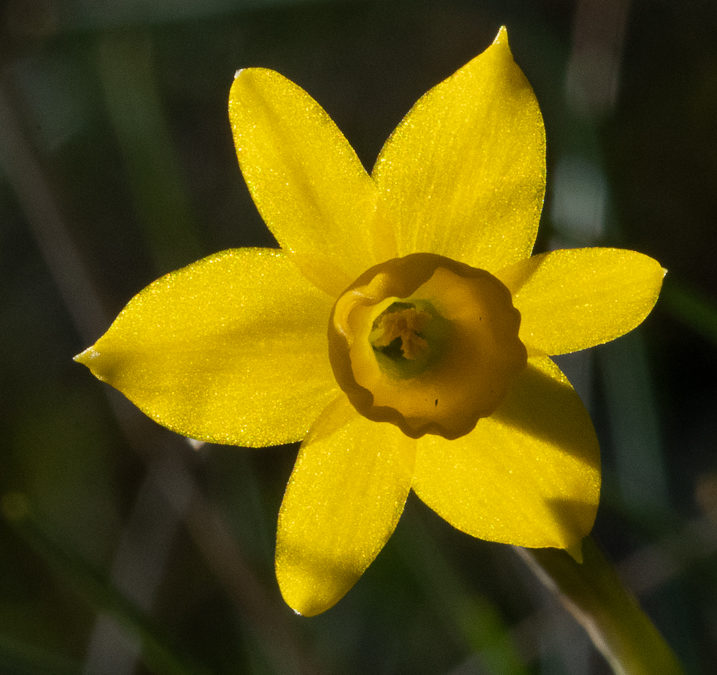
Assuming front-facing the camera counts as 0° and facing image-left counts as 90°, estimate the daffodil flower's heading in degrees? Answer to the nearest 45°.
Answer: approximately 0°

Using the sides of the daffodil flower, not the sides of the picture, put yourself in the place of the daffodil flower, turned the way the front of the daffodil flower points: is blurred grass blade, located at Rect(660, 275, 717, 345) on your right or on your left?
on your left

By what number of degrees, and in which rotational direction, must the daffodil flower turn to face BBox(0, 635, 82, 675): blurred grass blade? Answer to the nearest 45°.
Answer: approximately 90° to its right

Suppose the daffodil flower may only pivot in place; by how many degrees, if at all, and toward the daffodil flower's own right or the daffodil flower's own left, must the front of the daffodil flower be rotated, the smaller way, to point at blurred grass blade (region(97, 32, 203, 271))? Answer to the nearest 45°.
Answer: approximately 180°
